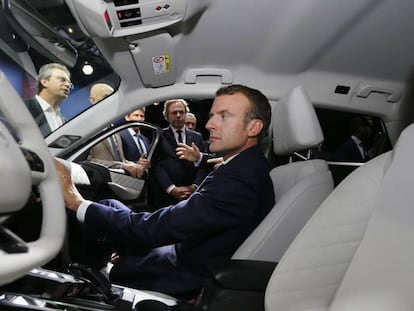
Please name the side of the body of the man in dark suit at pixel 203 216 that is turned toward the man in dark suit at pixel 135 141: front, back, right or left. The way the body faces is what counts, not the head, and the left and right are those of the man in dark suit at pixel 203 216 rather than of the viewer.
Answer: right

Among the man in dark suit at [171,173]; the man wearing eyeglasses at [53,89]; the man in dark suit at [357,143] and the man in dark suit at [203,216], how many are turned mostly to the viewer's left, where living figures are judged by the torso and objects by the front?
1

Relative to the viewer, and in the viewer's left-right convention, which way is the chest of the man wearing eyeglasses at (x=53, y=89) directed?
facing the viewer and to the right of the viewer

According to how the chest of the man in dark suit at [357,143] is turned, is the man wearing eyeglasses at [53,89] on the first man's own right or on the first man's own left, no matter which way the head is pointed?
on the first man's own right

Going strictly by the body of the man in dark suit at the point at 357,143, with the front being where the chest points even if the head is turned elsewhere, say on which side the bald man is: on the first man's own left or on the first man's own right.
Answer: on the first man's own right

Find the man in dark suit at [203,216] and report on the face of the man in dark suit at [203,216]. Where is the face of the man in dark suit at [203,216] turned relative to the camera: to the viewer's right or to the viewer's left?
to the viewer's left

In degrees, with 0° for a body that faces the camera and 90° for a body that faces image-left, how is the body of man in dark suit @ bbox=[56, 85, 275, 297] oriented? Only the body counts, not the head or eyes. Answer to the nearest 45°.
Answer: approximately 90°
